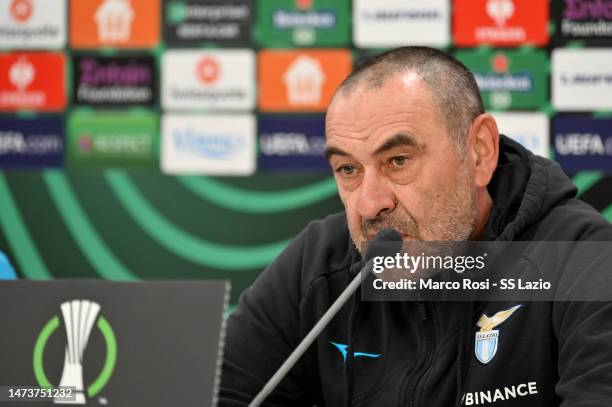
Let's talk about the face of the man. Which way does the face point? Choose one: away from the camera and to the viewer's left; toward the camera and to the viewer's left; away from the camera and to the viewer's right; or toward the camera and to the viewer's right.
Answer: toward the camera and to the viewer's left

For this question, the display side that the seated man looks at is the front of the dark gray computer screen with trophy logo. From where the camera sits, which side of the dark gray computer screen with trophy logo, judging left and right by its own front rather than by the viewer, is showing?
back
